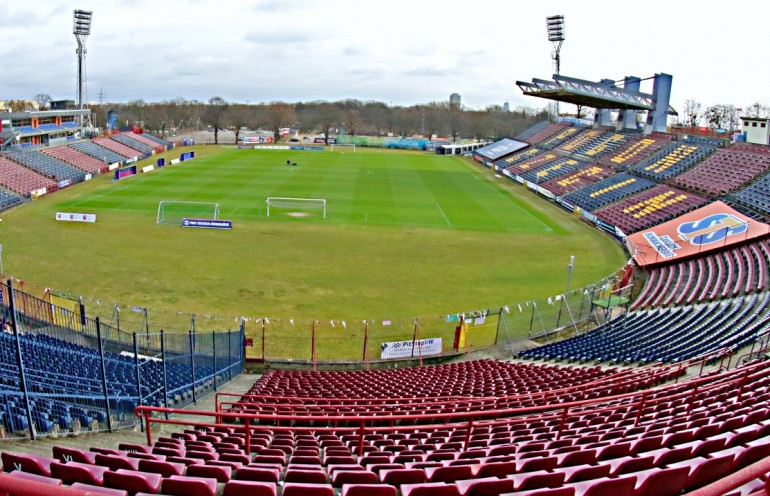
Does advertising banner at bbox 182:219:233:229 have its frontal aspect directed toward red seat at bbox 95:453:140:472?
yes

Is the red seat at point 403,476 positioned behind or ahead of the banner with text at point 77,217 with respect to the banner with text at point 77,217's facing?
ahead

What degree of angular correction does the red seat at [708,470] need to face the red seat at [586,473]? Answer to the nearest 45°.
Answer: approximately 45° to its left

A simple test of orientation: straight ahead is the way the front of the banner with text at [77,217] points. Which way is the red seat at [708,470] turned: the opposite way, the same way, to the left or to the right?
the opposite way

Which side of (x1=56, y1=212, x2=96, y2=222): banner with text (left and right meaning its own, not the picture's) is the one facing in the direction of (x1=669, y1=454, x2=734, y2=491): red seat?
front

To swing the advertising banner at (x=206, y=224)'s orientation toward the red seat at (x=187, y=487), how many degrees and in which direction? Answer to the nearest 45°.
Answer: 0° — it already faces it

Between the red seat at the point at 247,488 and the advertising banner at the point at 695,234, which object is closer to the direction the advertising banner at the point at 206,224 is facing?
the red seat

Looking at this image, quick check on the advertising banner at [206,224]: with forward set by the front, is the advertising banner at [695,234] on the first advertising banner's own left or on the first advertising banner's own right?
on the first advertising banner's own left
